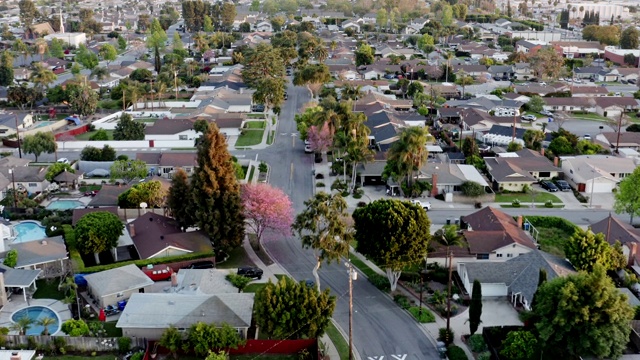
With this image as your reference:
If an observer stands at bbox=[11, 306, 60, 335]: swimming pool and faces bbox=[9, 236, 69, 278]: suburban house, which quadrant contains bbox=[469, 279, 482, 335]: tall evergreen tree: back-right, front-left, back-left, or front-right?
back-right

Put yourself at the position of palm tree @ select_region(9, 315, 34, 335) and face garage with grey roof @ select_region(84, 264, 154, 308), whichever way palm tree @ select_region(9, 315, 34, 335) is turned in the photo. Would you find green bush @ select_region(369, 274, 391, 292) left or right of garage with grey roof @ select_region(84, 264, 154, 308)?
right

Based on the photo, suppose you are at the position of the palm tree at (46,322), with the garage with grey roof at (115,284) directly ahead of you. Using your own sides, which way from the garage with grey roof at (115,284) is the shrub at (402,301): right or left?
right
